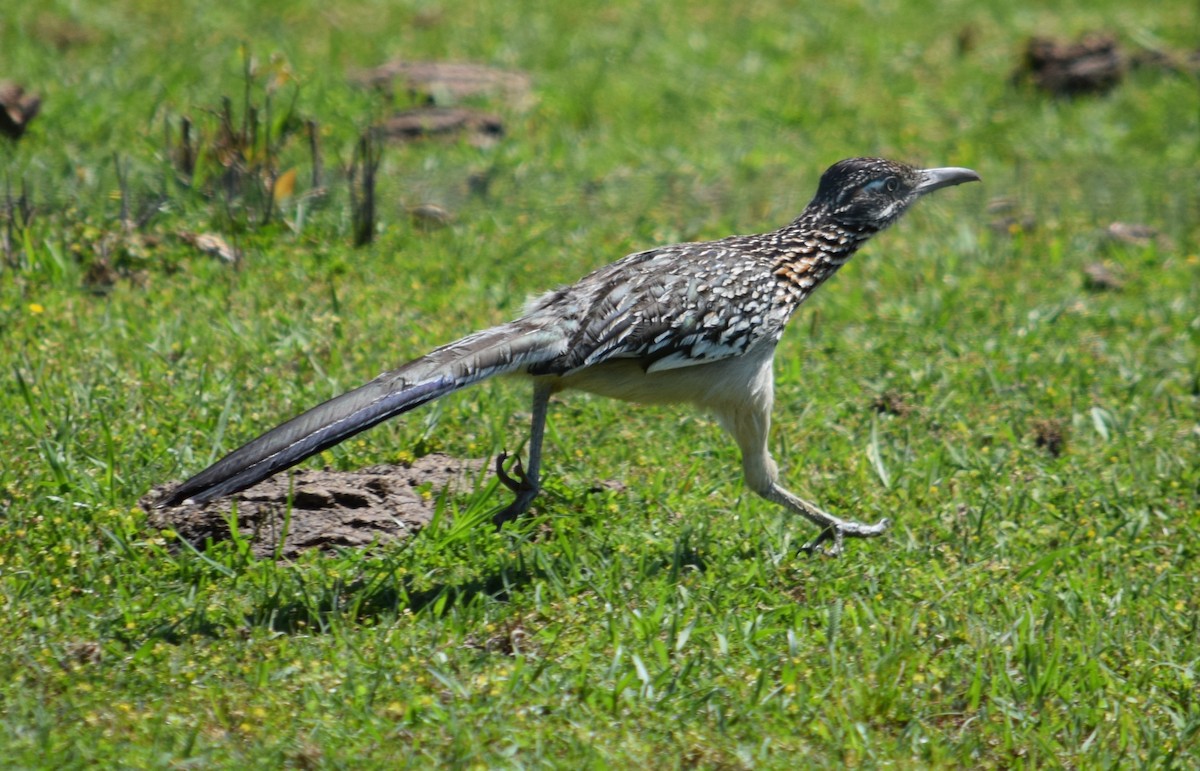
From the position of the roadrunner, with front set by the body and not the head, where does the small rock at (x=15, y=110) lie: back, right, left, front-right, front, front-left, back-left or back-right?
back-left

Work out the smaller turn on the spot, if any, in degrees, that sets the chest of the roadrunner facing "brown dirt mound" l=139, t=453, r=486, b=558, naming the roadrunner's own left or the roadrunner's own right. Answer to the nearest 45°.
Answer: approximately 180°

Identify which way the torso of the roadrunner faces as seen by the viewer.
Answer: to the viewer's right
